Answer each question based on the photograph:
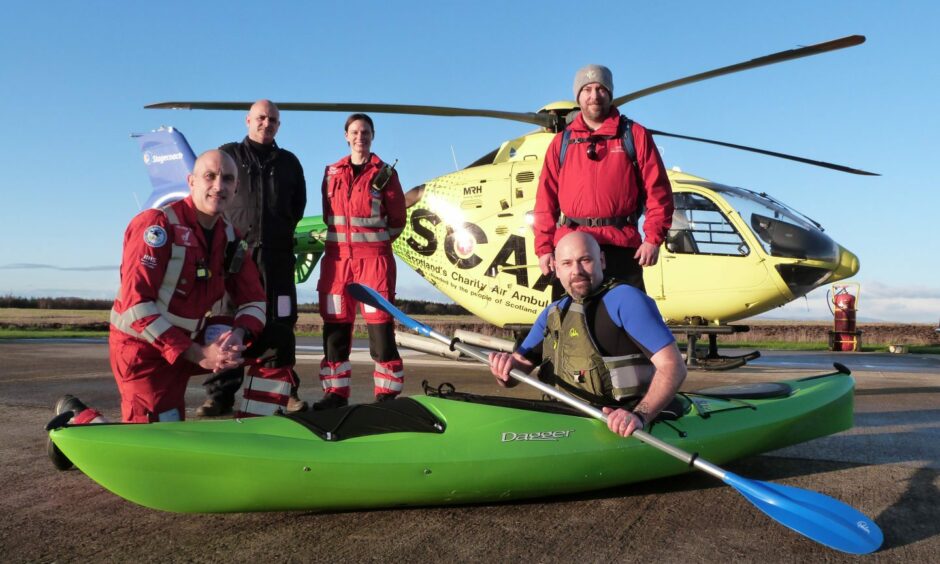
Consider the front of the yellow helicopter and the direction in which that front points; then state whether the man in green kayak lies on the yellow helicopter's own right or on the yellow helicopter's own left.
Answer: on the yellow helicopter's own right

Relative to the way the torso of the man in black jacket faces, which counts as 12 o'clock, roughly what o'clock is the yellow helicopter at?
The yellow helicopter is roughly at 8 o'clock from the man in black jacket.

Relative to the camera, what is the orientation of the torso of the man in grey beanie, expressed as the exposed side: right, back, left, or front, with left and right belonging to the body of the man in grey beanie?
front

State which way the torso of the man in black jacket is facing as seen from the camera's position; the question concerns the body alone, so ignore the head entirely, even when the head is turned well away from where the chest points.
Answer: toward the camera

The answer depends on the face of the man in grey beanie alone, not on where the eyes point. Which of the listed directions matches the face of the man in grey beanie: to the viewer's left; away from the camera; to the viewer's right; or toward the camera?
toward the camera

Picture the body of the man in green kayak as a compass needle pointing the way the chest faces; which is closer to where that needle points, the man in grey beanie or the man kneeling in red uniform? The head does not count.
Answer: the man kneeling in red uniform

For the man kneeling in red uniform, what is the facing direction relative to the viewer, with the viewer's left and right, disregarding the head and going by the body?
facing the viewer and to the right of the viewer

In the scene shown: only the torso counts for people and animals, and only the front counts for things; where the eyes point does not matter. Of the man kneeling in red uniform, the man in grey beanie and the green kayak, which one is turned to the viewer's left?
the green kayak

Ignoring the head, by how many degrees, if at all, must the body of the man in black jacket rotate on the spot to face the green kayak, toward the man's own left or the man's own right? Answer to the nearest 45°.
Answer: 0° — they already face it

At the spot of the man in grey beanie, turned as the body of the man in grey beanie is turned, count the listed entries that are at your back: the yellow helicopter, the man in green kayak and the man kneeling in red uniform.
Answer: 1

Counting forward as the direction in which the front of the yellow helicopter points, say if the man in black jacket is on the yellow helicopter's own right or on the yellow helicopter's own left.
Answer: on the yellow helicopter's own right

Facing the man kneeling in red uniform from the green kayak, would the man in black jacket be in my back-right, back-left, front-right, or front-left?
front-right

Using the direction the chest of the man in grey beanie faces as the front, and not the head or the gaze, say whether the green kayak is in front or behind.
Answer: in front

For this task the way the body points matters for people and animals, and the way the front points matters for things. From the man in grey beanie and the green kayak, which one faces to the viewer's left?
the green kayak

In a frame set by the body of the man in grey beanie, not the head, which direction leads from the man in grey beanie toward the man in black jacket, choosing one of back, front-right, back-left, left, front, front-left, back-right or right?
right

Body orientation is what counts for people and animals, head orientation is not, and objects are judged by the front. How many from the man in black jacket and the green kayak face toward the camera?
1

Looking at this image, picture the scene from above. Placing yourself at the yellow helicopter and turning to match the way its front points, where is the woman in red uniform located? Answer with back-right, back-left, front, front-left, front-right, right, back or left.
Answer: right

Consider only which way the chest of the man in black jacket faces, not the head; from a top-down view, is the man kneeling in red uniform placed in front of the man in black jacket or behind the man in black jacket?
in front

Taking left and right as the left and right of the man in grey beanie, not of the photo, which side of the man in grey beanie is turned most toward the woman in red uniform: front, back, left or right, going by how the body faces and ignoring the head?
right

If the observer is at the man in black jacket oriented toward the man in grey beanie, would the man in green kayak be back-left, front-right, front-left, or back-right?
front-right

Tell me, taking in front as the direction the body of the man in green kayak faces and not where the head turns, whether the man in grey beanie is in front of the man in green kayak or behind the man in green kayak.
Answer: behind
